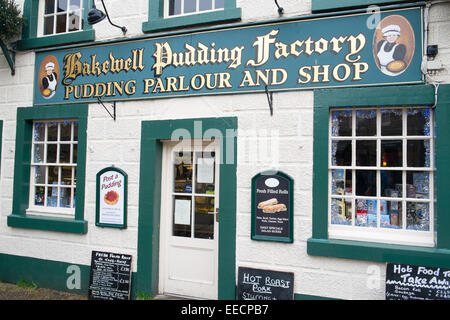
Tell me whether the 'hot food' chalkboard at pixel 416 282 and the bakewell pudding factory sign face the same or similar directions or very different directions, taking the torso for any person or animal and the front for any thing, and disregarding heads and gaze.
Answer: same or similar directions

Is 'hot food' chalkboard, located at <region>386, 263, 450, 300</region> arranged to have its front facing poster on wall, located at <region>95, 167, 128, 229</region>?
no

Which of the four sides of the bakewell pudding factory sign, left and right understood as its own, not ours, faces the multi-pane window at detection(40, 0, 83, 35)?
right

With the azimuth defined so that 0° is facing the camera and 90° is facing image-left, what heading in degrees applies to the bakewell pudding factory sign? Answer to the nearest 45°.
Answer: approximately 45°

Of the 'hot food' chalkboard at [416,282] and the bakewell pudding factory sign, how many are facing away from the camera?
0

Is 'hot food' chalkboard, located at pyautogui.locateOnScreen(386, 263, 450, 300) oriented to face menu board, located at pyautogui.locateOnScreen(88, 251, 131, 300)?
no

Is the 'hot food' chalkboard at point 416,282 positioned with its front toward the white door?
no

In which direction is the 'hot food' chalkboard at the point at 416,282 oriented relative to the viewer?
toward the camera

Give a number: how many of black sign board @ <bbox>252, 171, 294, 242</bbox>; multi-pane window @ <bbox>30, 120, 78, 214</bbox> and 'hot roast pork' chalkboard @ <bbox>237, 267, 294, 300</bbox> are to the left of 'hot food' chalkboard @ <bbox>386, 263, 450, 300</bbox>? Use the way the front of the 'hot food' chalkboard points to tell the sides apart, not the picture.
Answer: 0

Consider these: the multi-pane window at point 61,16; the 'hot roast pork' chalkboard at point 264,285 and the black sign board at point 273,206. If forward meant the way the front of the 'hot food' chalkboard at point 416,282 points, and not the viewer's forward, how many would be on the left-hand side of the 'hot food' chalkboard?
0
